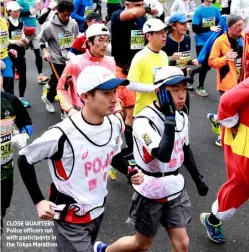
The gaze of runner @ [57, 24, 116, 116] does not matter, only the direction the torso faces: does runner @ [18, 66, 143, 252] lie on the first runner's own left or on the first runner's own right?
on the first runner's own right

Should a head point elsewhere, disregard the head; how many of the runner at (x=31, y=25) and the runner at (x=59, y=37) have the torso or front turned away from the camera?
0

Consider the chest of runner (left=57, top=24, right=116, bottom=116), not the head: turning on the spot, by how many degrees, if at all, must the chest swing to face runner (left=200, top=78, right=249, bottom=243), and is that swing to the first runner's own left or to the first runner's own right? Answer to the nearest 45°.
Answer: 0° — they already face them

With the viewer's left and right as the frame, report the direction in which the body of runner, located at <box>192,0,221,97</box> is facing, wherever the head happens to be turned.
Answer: facing the viewer and to the right of the viewer

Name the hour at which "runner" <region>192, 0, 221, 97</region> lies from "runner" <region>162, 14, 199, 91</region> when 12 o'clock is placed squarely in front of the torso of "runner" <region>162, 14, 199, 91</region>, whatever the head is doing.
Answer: "runner" <region>192, 0, 221, 97</region> is roughly at 8 o'clock from "runner" <region>162, 14, 199, 91</region>.

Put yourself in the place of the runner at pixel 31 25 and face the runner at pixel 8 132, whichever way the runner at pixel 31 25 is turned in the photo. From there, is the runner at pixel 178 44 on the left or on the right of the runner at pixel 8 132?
left

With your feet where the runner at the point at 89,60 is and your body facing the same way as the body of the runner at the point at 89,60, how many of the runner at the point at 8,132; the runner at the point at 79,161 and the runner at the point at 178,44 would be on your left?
1

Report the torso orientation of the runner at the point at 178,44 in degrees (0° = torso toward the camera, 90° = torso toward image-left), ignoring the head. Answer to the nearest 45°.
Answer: approximately 315°

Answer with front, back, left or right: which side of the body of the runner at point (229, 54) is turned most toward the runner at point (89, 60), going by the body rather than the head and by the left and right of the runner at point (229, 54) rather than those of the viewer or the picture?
right
